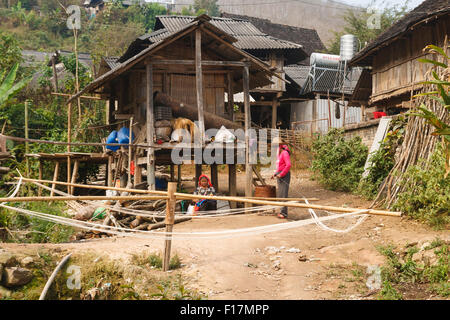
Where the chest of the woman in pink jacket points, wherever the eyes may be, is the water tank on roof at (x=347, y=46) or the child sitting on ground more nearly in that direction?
the child sitting on ground

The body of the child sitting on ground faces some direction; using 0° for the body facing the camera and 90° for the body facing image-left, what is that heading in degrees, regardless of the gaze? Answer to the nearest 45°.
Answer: approximately 0°

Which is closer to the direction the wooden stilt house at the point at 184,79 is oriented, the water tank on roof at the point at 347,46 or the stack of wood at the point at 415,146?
the stack of wood

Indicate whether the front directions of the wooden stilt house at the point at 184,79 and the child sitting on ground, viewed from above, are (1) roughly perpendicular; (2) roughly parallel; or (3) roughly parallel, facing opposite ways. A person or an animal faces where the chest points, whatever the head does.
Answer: roughly parallel

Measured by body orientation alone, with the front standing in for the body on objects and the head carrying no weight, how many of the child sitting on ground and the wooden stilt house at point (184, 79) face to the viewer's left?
0

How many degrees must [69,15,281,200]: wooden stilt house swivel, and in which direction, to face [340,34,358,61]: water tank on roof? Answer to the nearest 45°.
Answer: approximately 135° to its left

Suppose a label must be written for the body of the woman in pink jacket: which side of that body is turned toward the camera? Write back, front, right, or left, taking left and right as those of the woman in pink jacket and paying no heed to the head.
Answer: left

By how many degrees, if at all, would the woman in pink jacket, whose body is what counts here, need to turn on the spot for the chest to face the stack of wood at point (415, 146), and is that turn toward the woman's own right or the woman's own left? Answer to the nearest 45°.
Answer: approximately 180°

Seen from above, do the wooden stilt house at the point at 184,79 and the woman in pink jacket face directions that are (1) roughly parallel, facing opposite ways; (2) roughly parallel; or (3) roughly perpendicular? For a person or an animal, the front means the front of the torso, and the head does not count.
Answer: roughly perpendicular

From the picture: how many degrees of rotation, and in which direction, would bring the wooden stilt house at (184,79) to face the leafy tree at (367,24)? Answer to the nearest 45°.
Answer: approximately 135° to its left

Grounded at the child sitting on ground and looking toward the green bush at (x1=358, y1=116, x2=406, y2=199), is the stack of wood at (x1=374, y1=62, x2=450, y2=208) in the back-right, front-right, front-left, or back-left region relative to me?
front-right

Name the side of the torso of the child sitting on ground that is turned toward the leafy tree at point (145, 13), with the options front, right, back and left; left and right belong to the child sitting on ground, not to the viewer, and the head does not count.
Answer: back

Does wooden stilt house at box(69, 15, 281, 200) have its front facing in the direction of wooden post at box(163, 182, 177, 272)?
yes

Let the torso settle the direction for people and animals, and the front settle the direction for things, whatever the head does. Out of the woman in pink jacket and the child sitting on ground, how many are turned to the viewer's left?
1
